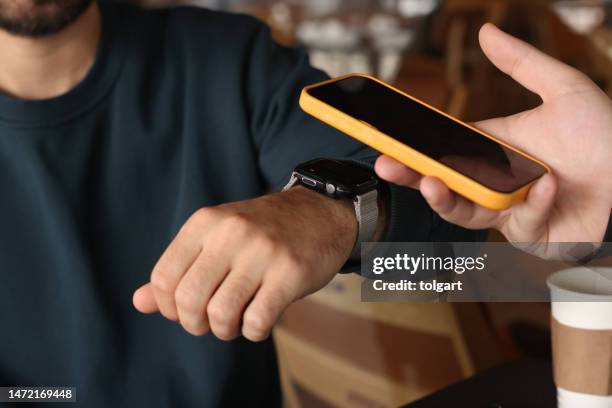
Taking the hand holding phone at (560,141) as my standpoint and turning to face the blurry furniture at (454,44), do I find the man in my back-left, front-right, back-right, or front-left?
front-left

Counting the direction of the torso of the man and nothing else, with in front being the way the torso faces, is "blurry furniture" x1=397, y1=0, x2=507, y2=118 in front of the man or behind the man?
behind

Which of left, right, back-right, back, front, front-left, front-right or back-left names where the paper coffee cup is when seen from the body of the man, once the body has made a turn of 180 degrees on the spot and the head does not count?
back-right

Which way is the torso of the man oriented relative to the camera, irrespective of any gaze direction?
toward the camera
